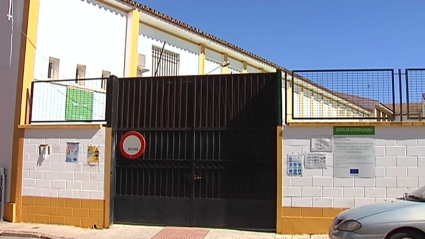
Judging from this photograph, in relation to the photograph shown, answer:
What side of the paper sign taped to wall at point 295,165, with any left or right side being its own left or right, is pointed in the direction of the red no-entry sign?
right

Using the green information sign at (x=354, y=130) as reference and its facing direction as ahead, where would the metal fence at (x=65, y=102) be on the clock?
The metal fence is roughly at 3 o'clock from the green information sign.

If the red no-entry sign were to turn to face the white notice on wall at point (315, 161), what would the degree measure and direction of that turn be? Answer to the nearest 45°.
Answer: approximately 45° to its left

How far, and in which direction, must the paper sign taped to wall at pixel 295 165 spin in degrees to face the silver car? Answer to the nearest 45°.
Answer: approximately 45° to its left

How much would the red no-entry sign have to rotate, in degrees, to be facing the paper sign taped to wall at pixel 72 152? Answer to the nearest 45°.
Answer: approximately 90° to its right

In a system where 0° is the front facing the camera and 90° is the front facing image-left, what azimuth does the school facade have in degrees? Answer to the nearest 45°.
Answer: approximately 0°

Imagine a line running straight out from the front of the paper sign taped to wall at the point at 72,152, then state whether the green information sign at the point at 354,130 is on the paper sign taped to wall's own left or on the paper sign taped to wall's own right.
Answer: on the paper sign taped to wall's own left

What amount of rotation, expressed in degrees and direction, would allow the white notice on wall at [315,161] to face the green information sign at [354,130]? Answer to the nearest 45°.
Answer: approximately 90° to its left

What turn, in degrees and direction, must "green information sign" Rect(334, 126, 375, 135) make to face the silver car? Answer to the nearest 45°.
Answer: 0° — it already faces it

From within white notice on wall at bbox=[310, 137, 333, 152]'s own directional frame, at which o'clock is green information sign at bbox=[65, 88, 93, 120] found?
The green information sign is roughly at 3 o'clock from the white notice on wall.

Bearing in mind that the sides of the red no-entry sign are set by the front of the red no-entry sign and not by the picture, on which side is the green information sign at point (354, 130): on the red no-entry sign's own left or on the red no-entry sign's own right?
on the red no-entry sign's own left
